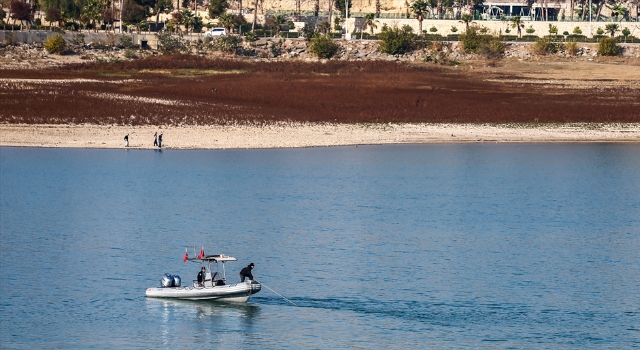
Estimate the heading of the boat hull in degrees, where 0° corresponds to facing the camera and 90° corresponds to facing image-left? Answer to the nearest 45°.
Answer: approximately 270°

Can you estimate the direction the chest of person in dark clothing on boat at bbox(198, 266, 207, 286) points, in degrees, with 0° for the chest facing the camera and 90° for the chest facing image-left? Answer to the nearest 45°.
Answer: approximately 270°
